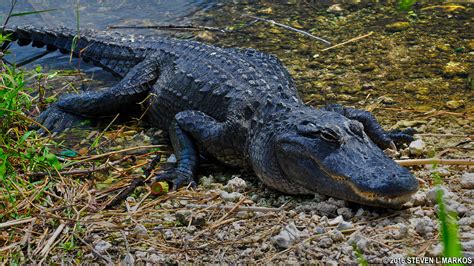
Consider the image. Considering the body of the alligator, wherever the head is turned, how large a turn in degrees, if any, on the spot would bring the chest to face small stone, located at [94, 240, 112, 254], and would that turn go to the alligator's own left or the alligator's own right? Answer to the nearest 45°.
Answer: approximately 90° to the alligator's own right

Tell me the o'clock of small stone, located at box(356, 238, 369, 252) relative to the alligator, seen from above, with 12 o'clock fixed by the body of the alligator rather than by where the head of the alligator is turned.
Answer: The small stone is roughly at 1 o'clock from the alligator.

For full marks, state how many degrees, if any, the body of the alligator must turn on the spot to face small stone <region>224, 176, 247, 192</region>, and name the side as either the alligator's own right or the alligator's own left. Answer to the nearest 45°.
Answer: approximately 45° to the alligator's own right

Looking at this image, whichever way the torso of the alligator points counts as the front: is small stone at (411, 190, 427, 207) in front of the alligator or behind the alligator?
in front

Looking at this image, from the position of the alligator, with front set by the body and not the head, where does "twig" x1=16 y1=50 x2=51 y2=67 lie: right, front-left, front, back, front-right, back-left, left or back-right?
back

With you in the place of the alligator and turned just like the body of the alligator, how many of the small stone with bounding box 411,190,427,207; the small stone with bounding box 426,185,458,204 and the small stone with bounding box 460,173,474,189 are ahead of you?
3

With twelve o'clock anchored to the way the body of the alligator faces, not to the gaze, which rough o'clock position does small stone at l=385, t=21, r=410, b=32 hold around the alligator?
The small stone is roughly at 9 o'clock from the alligator.

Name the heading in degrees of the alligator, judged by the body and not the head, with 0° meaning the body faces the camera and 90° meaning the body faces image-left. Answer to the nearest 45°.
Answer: approximately 315°

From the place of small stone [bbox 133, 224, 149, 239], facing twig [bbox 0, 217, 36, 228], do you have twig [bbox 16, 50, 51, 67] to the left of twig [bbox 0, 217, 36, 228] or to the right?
right

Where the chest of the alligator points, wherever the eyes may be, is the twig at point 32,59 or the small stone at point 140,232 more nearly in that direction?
the small stone

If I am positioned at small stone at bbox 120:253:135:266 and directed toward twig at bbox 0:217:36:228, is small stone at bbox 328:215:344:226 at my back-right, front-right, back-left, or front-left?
back-right

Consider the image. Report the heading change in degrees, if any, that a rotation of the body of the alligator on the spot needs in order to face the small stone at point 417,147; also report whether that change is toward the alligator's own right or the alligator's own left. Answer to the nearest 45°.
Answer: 0° — it already faces it
